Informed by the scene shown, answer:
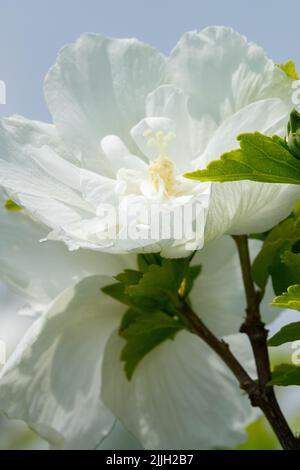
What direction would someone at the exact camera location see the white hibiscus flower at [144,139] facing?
facing the viewer
